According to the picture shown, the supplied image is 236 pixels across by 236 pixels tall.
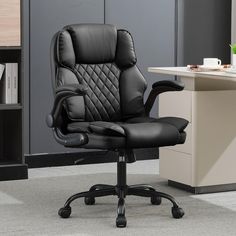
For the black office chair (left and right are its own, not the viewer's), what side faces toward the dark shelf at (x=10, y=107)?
back

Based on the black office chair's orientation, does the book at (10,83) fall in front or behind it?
behind

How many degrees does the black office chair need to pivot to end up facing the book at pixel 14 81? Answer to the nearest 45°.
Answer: approximately 180°

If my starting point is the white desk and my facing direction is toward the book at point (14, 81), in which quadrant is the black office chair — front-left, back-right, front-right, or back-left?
front-left

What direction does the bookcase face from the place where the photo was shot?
facing the viewer

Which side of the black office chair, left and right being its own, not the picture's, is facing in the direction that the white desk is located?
left

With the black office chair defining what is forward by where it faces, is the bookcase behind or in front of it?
behind

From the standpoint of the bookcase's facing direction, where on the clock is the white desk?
The white desk is roughly at 10 o'clock from the bookcase.

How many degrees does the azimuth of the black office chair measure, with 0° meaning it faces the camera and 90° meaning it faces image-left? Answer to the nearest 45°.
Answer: approximately 315°

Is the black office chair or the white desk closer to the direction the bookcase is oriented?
the black office chair
